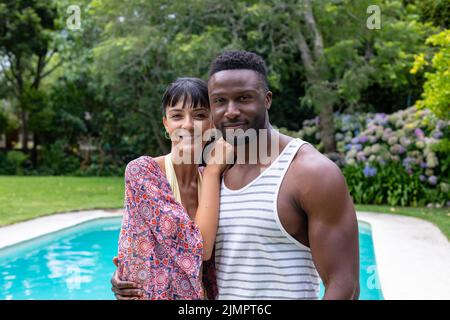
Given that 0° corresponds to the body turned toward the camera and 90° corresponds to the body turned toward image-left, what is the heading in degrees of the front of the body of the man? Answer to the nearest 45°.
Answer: approximately 45°

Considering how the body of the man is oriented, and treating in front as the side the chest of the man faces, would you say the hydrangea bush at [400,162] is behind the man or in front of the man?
behind

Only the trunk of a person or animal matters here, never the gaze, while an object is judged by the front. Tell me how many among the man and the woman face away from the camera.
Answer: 0

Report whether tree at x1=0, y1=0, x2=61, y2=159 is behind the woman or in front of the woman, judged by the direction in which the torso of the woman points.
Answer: behind

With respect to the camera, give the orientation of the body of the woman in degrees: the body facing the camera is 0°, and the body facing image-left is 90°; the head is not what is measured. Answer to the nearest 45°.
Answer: approximately 315°
